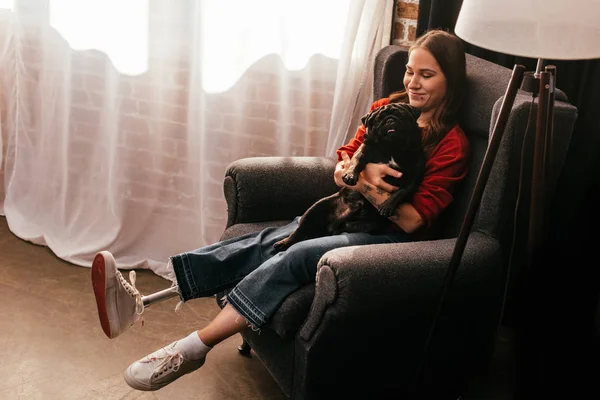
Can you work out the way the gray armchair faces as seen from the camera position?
facing the viewer and to the left of the viewer

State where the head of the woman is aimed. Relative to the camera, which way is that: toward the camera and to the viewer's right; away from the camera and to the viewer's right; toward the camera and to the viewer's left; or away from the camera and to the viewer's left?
toward the camera and to the viewer's left

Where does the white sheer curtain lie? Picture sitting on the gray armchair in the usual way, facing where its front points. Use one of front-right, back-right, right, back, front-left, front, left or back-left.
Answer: right

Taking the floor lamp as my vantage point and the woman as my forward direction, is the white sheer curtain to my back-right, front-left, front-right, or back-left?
front-right
